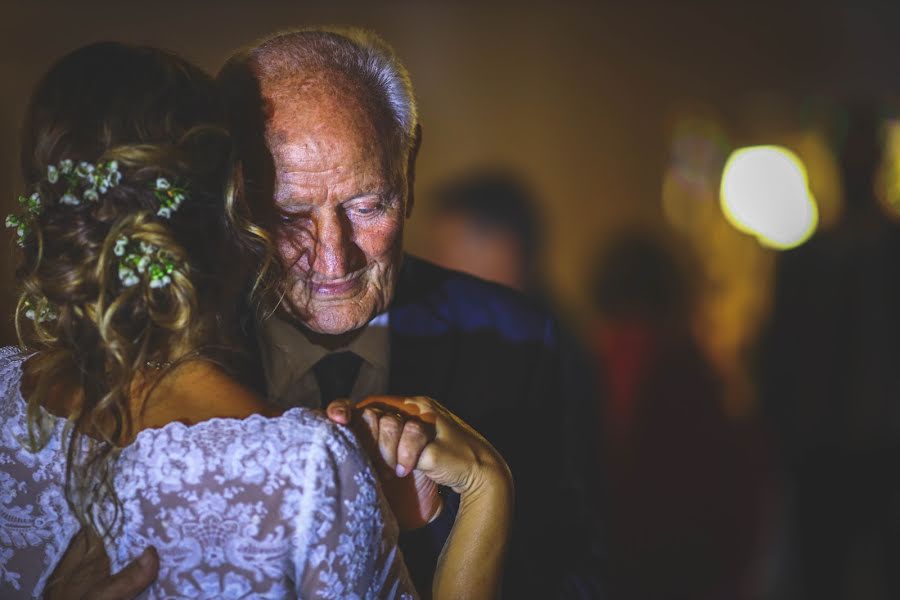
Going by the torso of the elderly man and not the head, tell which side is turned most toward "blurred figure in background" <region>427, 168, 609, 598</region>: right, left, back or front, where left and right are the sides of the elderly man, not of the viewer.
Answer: back

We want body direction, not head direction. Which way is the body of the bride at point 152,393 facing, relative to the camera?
away from the camera

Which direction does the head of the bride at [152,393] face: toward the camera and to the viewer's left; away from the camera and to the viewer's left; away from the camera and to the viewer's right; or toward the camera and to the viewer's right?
away from the camera and to the viewer's right

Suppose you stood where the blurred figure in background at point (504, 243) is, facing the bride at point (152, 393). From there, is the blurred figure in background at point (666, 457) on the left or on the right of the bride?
left

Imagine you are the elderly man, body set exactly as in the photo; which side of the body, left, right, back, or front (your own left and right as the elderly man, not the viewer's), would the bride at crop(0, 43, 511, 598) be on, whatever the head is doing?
front

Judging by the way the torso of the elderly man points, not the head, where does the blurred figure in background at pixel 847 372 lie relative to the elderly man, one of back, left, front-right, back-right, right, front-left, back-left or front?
back-left

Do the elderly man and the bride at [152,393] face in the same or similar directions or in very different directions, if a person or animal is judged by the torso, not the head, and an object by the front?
very different directions

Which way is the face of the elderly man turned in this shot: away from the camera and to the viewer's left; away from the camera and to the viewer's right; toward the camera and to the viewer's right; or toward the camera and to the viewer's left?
toward the camera and to the viewer's left

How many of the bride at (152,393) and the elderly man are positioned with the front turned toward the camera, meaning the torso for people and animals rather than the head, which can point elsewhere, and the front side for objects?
1

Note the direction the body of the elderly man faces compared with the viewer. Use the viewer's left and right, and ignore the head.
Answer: facing the viewer

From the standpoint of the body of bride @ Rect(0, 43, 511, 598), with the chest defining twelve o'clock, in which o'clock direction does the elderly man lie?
The elderly man is roughly at 1 o'clock from the bride.

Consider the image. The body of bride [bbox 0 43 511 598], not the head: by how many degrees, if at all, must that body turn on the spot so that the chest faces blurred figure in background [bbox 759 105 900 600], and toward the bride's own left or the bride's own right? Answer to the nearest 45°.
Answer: approximately 45° to the bride's own right

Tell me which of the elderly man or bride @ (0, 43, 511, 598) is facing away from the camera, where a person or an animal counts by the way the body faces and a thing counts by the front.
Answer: the bride
